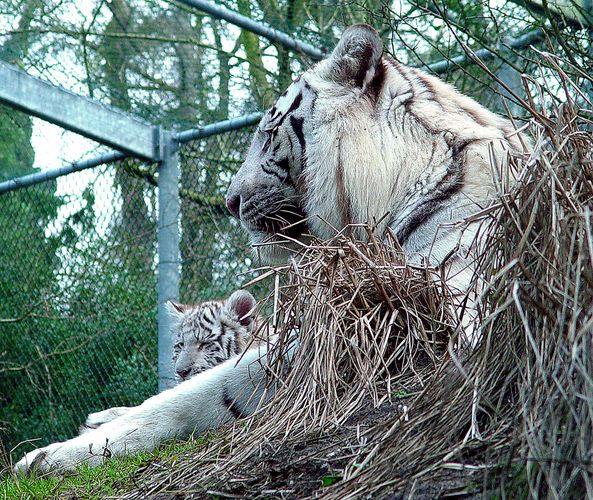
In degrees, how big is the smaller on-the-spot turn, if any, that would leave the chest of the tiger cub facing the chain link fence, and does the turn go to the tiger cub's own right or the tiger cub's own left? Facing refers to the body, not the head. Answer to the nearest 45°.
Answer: approximately 90° to the tiger cub's own right

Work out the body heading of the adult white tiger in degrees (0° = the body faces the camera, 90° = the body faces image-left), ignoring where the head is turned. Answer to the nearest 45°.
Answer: approximately 90°

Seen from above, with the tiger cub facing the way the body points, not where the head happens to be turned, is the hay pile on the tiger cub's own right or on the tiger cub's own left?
on the tiger cub's own left

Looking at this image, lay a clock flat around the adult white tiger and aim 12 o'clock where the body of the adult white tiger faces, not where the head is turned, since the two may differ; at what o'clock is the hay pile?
The hay pile is roughly at 9 o'clock from the adult white tiger.

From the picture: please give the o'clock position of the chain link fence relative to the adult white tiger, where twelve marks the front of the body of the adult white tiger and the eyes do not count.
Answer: The chain link fence is roughly at 2 o'clock from the adult white tiger.

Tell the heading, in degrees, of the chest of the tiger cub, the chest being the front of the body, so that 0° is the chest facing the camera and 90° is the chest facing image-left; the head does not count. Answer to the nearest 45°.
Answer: approximately 45°
